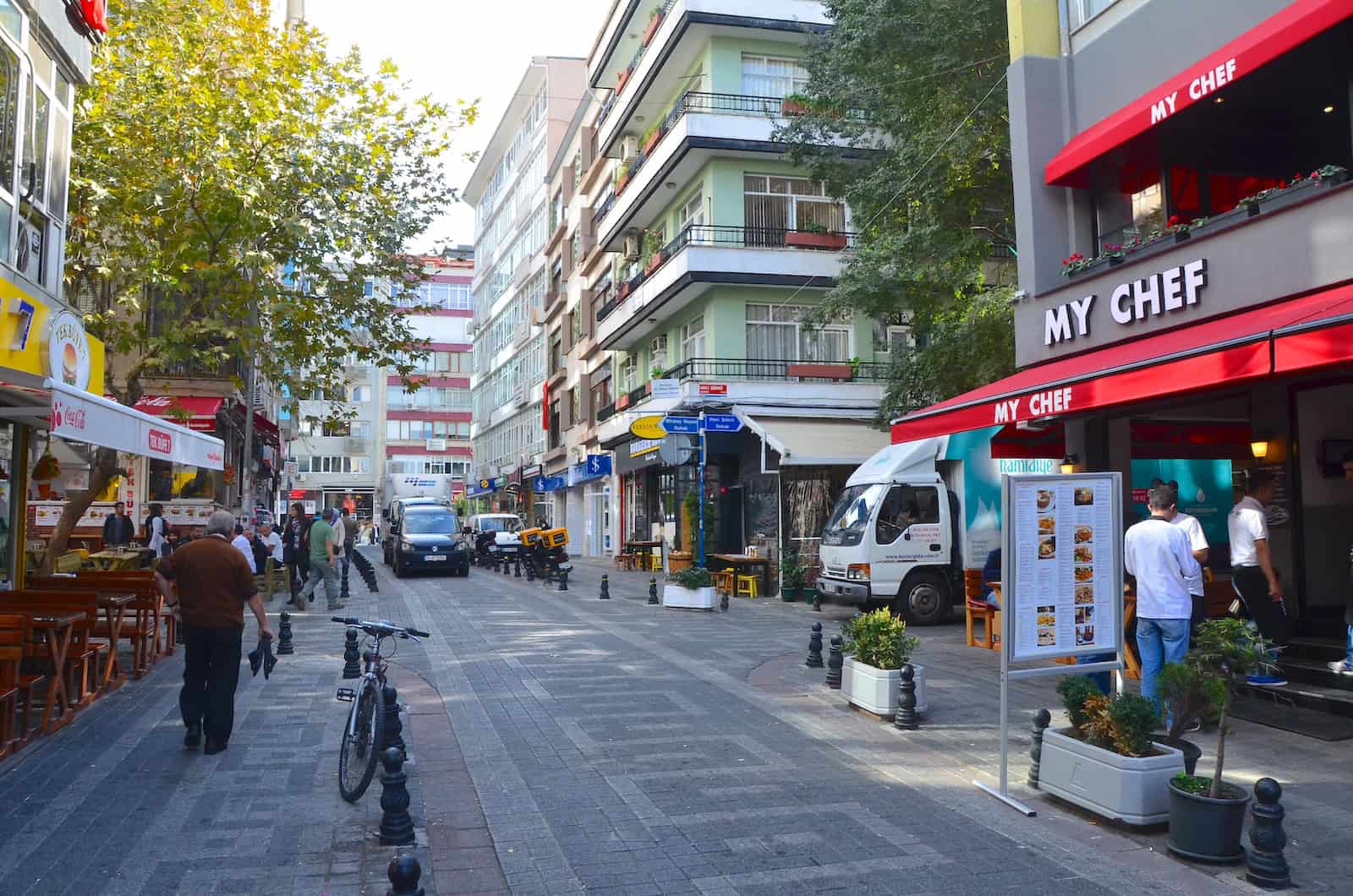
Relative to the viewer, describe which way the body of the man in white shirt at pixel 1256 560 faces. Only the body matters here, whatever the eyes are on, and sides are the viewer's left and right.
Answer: facing to the right of the viewer

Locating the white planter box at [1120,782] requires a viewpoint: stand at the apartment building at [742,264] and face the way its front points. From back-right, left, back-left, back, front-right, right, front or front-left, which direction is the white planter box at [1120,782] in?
front-left

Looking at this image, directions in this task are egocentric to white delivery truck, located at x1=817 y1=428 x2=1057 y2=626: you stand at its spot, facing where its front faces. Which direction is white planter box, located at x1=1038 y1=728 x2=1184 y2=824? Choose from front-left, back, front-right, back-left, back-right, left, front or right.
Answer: front-left

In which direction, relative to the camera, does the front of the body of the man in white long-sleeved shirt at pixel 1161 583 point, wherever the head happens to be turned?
away from the camera

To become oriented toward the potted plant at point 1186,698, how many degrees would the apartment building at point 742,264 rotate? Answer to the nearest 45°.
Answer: approximately 45° to its left

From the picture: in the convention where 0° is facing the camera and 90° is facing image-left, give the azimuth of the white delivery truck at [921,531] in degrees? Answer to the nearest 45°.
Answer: approximately 45°

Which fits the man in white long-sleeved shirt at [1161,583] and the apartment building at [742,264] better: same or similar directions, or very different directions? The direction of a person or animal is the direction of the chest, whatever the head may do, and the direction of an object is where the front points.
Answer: very different directions

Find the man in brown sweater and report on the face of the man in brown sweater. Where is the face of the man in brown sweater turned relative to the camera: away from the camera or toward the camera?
away from the camera

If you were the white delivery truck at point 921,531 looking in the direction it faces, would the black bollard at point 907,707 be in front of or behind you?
in front

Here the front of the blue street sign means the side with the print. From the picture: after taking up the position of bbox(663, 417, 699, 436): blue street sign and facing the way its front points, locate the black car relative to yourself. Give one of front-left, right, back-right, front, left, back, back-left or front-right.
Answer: back-right

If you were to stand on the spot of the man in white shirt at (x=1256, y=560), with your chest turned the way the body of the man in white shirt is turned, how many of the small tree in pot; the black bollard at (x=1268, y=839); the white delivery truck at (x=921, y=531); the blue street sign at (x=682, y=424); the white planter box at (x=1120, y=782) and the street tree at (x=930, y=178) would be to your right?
3
